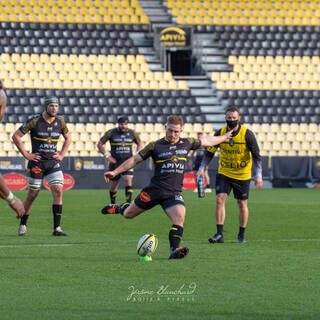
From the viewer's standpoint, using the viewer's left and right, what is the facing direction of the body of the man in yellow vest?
facing the viewer

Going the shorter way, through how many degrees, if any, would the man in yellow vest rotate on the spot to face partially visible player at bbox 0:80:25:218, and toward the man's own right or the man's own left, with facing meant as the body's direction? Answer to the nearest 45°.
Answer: approximately 45° to the man's own right

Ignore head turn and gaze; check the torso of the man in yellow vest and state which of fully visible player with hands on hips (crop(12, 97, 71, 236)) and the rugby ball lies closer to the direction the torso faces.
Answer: the rugby ball

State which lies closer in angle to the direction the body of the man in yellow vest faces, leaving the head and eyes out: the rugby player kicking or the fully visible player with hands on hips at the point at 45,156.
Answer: the rugby player kicking

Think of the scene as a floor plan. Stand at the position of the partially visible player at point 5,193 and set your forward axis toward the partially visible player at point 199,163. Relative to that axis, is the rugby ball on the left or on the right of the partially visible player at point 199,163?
right

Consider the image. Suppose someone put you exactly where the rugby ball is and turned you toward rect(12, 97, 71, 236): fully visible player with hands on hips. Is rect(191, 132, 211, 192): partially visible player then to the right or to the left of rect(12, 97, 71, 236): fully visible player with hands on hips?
right

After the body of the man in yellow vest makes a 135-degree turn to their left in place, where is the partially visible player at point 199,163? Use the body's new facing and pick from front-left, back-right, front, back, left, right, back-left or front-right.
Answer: front-left

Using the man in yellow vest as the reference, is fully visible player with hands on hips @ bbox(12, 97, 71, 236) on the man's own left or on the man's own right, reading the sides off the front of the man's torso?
on the man's own right

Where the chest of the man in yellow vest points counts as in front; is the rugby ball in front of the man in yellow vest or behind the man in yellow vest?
in front
